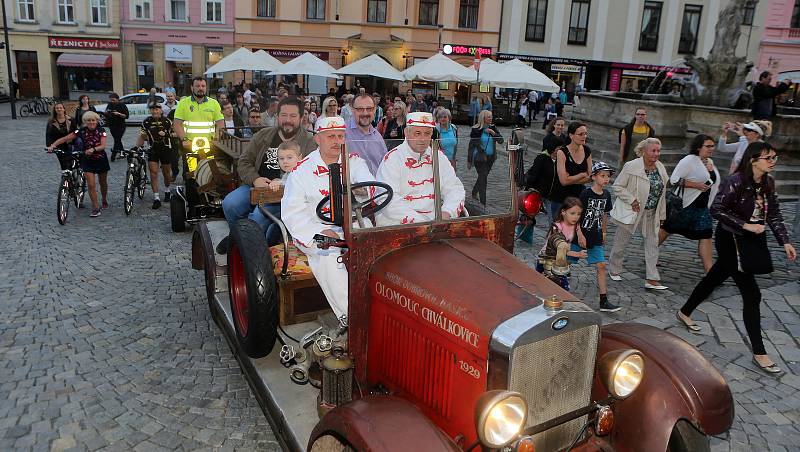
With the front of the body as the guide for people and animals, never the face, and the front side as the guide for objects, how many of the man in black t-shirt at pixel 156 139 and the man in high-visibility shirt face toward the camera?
2

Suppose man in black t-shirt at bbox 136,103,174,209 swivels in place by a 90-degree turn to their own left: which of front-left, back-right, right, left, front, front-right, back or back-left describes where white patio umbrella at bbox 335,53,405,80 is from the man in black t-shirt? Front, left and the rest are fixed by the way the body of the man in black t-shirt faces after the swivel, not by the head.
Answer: front-left

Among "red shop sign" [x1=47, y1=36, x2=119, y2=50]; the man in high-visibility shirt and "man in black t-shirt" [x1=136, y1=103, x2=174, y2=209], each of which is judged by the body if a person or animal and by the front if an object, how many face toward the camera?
3

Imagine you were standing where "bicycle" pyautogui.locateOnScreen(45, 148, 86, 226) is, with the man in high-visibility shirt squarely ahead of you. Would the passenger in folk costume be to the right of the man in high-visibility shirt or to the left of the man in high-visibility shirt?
right

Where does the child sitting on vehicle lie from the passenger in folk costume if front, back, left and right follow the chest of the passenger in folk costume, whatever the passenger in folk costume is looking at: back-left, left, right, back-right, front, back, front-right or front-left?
back

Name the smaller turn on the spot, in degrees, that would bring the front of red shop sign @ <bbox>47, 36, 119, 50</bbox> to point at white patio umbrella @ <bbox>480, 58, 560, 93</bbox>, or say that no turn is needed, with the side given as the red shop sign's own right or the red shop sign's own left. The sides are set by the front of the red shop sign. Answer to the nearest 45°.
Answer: approximately 45° to the red shop sign's own left

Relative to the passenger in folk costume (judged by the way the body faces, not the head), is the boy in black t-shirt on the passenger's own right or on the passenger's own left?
on the passenger's own left

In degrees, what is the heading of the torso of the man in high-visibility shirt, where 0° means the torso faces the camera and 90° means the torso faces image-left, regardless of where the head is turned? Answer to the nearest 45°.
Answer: approximately 0°

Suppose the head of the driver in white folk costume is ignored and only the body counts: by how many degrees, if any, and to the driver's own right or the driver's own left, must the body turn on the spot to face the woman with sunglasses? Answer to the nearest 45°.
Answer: approximately 45° to the driver's own left

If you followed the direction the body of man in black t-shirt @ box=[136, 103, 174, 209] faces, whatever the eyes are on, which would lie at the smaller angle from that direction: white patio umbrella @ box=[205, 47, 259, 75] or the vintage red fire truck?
the vintage red fire truck

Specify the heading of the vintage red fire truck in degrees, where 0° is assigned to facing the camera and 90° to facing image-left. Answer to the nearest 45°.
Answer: approximately 315°

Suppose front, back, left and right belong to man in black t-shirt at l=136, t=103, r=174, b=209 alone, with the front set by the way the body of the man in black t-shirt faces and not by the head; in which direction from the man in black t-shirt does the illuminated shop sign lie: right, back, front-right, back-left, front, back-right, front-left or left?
back-left

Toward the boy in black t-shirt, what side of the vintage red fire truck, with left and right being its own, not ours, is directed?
left
